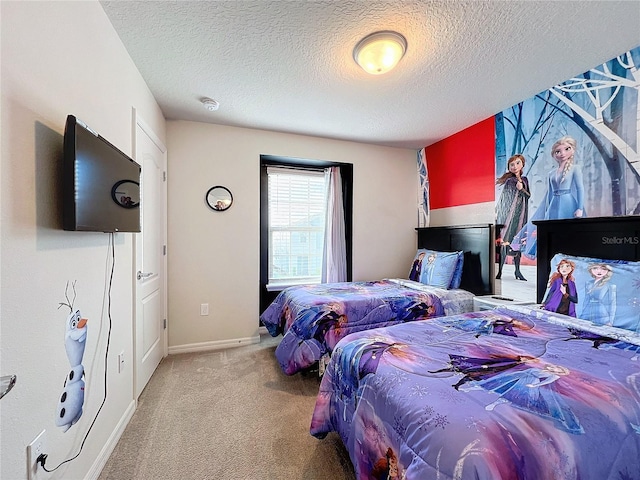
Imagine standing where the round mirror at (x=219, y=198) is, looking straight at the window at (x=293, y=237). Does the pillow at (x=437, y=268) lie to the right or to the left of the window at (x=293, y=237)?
right

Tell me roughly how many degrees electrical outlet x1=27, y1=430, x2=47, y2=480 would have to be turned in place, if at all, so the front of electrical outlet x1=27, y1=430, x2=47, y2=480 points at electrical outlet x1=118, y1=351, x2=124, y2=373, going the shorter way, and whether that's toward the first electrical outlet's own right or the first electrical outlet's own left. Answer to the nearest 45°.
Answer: approximately 90° to the first electrical outlet's own left

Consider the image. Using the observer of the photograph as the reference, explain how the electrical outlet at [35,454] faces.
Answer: facing the viewer and to the right of the viewer

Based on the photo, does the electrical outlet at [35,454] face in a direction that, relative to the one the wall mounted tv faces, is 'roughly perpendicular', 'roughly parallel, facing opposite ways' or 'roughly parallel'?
roughly parallel

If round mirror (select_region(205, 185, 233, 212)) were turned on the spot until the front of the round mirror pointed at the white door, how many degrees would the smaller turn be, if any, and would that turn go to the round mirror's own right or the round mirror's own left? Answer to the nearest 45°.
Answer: approximately 45° to the round mirror's own right

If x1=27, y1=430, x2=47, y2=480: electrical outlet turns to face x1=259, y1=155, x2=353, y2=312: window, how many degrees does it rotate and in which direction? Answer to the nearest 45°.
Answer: approximately 90° to its left

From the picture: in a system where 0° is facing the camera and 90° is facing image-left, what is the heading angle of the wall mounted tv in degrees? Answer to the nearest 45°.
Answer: approximately 315°

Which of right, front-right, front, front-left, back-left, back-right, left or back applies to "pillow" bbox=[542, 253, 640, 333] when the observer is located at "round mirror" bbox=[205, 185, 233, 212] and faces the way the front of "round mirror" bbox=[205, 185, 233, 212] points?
front-left

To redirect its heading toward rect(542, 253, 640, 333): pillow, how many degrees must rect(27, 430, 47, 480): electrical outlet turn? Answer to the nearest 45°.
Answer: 0° — it already faces it

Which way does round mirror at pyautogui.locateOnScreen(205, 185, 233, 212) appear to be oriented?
toward the camera

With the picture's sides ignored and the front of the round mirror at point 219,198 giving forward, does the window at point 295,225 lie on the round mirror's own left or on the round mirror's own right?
on the round mirror's own left

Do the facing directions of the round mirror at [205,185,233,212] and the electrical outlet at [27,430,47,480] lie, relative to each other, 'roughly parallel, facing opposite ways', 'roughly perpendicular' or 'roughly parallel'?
roughly perpendicular

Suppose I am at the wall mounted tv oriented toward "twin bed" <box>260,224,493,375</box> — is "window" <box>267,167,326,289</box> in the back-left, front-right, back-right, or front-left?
front-left
